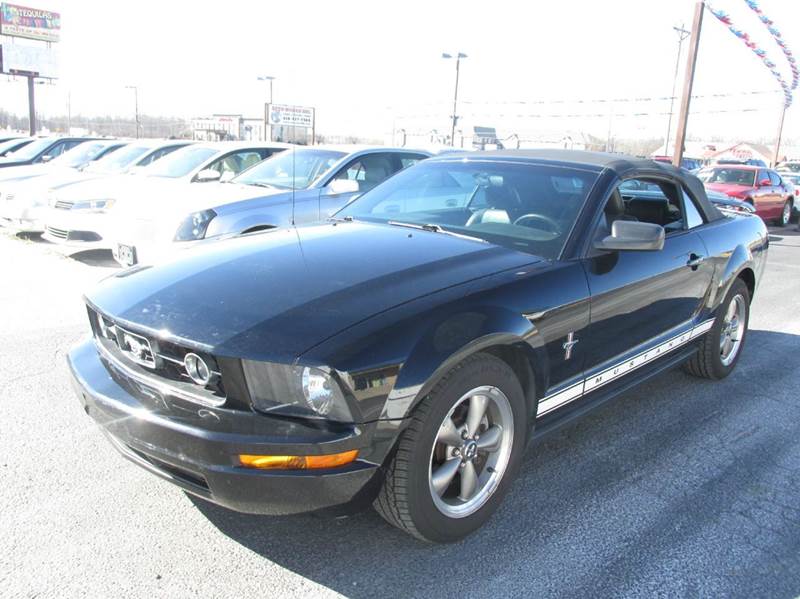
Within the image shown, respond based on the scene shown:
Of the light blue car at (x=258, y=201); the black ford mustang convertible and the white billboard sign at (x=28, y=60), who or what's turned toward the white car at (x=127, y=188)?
the white billboard sign

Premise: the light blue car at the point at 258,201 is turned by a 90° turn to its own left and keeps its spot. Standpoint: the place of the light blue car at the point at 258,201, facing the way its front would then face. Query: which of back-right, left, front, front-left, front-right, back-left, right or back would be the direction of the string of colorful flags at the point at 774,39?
left

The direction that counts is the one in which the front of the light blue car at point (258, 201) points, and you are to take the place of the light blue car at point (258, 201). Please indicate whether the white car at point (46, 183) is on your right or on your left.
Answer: on your right

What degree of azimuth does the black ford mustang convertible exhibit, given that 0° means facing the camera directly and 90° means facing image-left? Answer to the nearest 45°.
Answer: approximately 45°

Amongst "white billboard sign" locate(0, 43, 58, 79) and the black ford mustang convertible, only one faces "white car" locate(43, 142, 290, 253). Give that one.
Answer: the white billboard sign

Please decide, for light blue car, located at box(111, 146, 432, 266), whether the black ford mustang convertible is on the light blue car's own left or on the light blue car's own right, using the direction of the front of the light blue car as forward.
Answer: on the light blue car's own left

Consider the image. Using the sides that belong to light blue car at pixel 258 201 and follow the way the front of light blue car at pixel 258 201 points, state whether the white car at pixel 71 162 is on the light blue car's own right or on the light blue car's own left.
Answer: on the light blue car's own right

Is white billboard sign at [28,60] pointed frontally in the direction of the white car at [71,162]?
yes

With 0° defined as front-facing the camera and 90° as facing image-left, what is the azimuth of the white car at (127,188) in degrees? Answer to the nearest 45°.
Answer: approximately 45°

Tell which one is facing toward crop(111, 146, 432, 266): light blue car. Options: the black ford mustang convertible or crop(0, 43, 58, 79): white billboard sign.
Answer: the white billboard sign

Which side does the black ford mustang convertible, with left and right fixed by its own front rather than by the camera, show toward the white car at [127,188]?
right

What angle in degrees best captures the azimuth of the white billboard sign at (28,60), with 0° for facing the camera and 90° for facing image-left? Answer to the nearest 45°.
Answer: approximately 0°

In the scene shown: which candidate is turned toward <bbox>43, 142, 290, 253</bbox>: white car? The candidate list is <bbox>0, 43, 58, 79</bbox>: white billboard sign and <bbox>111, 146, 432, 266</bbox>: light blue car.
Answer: the white billboard sign

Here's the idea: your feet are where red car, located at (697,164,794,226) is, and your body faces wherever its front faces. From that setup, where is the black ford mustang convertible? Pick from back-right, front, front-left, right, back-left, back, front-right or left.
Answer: front-left

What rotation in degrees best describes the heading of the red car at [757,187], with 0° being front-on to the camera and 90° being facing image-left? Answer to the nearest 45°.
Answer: approximately 45°

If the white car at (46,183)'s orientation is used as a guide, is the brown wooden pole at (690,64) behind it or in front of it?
behind
